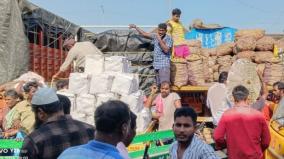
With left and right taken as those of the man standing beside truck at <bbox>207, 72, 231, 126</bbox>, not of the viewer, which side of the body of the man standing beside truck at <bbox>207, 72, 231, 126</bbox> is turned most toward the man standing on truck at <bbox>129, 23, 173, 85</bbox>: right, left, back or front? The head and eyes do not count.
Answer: left

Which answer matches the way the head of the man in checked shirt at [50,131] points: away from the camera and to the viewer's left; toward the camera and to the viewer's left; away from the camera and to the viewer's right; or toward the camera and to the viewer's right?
away from the camera and to the viewer's left

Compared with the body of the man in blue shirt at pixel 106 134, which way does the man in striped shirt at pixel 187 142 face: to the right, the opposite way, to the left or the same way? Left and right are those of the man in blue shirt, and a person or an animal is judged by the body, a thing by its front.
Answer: the opposite way

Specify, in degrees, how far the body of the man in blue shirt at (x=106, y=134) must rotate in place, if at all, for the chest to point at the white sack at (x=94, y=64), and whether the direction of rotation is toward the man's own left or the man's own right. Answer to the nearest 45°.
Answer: approximately 45° to the man's own left

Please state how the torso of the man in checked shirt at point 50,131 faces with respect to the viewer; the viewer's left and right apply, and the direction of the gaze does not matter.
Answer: facing away from the viewer and to the left of the viewer

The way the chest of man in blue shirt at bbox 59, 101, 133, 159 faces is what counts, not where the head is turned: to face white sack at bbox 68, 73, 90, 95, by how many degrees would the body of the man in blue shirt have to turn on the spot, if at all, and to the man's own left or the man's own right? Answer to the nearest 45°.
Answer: approximately 45° to the man's own left

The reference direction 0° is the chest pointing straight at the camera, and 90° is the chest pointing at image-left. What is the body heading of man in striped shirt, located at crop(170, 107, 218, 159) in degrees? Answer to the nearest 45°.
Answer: approximately 45°
